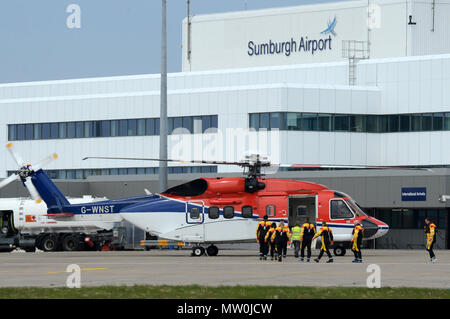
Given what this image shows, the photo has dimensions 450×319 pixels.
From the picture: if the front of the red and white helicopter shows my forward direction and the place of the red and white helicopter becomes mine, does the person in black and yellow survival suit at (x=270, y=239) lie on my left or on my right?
on my right

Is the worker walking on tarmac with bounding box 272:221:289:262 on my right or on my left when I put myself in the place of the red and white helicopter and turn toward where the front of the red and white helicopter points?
on my right

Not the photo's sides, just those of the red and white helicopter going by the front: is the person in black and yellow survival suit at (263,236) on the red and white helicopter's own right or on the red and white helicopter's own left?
on the red and white helicopter's own right

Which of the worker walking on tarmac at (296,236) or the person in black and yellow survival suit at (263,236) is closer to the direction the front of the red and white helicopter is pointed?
the worker walking on tarmac

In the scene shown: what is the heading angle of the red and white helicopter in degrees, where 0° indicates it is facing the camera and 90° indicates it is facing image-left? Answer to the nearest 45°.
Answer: approximately 270°
